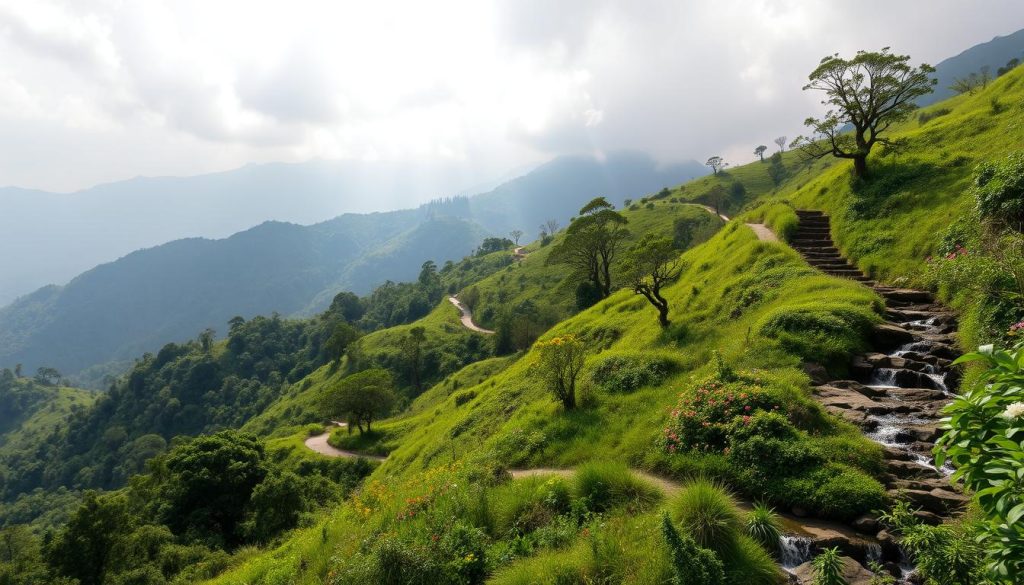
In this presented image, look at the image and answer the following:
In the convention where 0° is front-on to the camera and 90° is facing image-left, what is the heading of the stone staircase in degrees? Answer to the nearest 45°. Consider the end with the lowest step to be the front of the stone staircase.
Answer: approximately 0°

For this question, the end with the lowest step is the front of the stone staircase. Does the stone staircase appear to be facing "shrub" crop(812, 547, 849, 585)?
yes

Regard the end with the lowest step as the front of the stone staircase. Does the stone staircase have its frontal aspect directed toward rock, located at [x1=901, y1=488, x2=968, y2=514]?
yes

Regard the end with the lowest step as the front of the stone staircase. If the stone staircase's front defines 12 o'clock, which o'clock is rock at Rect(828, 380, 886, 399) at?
The rock is roughly at 12 o'clock from the stone staircase.

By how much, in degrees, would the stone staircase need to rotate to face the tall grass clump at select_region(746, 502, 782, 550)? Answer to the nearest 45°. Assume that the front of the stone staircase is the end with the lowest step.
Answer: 0° — it already faces it
